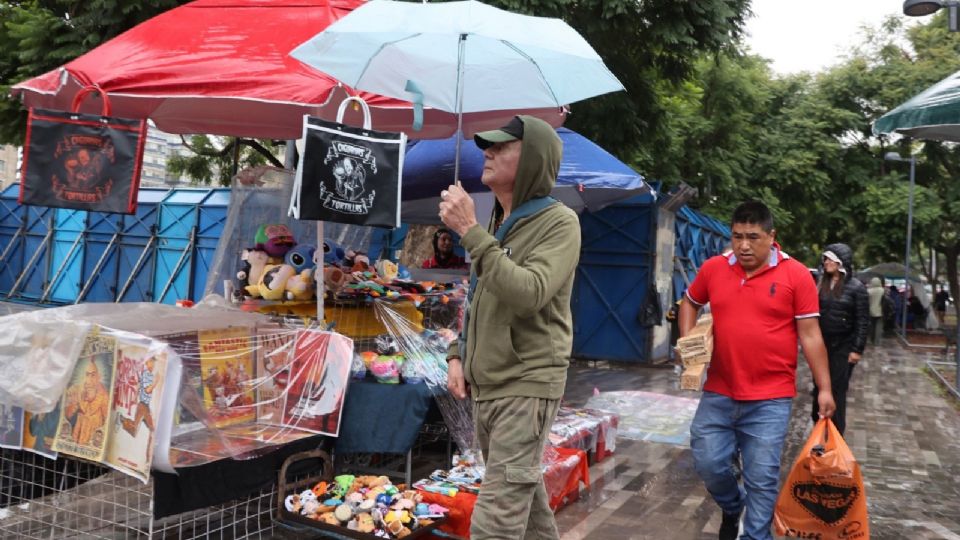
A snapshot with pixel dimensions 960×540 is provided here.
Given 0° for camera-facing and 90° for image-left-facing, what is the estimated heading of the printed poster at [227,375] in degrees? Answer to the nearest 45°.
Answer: approximately 0°

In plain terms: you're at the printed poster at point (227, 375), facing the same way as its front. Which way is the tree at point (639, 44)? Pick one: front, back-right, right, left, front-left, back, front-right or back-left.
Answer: back-left

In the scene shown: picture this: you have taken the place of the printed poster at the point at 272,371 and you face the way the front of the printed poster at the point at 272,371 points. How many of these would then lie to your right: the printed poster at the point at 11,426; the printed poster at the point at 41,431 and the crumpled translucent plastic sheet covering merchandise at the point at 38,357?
3

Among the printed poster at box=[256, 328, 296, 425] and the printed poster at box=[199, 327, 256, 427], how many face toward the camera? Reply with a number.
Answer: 2

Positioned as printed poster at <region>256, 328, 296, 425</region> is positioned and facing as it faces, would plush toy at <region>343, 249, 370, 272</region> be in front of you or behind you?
behind

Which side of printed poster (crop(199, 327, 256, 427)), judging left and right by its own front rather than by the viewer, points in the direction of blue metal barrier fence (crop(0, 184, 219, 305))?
back

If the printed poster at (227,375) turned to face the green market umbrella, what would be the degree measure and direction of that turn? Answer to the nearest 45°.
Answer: approximately 90° to its left

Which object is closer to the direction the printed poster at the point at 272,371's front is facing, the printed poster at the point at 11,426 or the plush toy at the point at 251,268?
the printed poster
